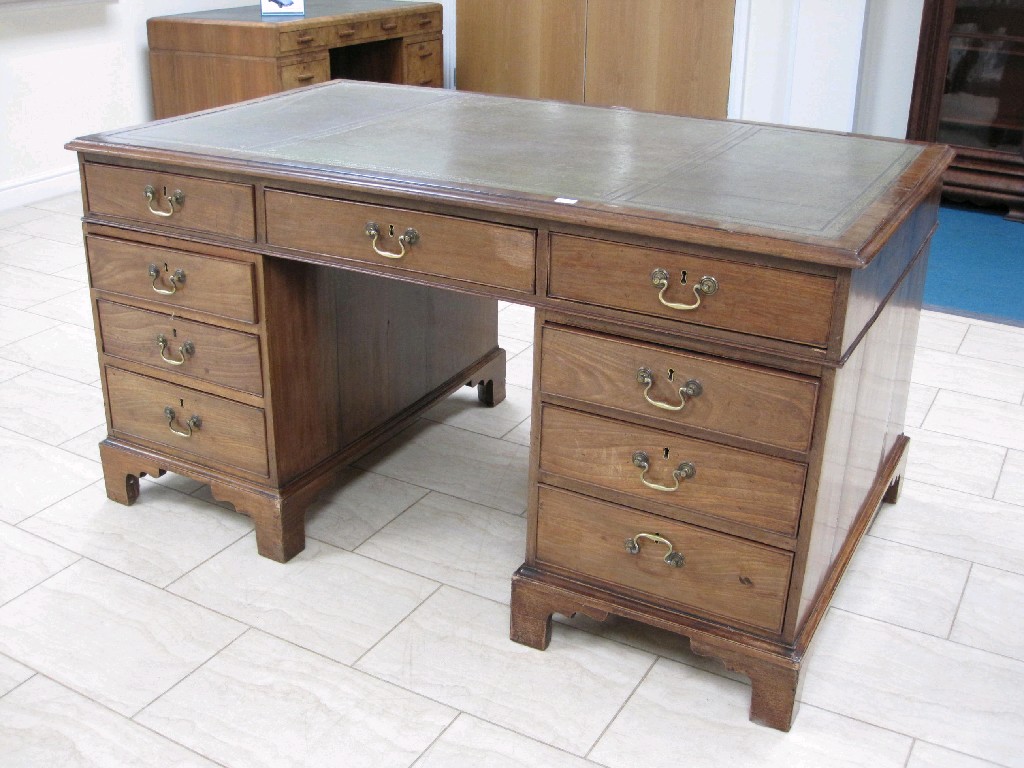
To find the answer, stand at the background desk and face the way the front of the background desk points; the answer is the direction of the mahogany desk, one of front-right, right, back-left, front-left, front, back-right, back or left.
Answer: front-right

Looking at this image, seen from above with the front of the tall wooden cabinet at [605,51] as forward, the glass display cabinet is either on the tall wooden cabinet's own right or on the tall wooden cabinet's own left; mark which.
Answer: on the tall wooden cabinet's own left

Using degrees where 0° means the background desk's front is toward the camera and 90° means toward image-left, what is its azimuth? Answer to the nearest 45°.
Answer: approximately 315°

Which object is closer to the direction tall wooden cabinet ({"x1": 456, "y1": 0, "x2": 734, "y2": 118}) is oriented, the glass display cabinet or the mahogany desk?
the mahogany desk

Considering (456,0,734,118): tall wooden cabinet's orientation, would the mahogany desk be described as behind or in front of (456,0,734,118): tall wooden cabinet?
in front

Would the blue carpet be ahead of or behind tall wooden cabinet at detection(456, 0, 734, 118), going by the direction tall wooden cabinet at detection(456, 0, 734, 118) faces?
ahead

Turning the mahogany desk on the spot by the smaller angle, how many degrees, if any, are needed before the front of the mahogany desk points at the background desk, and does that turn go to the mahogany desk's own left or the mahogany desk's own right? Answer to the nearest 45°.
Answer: approximately 135° to the mahogany desk's own right

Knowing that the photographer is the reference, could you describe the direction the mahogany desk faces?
facing the viewer and to the left of the viewer

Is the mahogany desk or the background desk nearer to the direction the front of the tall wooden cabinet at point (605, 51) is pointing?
the mahogany desk

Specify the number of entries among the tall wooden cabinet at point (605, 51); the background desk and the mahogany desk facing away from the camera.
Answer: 0

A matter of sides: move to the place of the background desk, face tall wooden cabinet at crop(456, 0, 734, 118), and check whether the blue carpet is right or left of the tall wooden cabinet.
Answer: right

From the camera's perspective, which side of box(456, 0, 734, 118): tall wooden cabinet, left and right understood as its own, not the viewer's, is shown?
front

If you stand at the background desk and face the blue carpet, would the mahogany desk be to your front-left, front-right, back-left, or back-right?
front-right

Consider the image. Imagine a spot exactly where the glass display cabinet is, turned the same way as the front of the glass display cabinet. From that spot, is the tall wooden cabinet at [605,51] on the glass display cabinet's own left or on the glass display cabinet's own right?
on the glass display cabinet's own right
